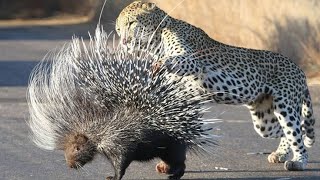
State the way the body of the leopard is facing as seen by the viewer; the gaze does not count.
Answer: to the viewer's left

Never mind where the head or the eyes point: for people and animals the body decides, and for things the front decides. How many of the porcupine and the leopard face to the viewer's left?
2

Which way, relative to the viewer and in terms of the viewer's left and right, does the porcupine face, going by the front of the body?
facing to the left of the viewer

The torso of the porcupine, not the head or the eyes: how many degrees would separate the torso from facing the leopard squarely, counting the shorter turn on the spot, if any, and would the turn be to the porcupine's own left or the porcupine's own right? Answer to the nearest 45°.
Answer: approximately 135° to the porcupine's own right
